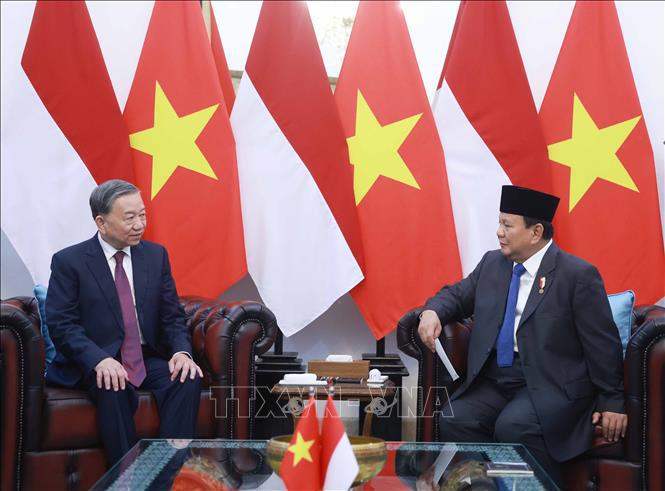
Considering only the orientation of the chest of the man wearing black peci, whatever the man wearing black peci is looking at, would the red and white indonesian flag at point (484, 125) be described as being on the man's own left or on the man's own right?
on the man's own right

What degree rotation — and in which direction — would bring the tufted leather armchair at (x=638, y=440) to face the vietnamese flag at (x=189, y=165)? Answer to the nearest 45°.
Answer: approximately 45° to its right

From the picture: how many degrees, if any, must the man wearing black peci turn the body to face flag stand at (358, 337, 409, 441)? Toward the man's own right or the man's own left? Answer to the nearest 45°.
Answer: approximately 90° to the man's own right

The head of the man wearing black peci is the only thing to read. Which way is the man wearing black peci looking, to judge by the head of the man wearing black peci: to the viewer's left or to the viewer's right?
to the viewer's left

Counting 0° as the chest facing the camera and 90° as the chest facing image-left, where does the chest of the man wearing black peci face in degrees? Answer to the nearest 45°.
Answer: approximately 45°

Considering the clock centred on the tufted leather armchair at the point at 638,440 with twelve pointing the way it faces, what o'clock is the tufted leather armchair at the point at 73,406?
the tufted leather armchair at the point at 73,406 is roughly at 1 o'clock from the tufted leather armchair at the point at 638,440.

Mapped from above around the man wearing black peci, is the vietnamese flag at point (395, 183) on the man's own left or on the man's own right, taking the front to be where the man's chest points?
on the man's own right

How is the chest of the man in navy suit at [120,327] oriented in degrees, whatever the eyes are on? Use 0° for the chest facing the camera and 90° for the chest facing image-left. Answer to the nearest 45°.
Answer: approximately 315°
